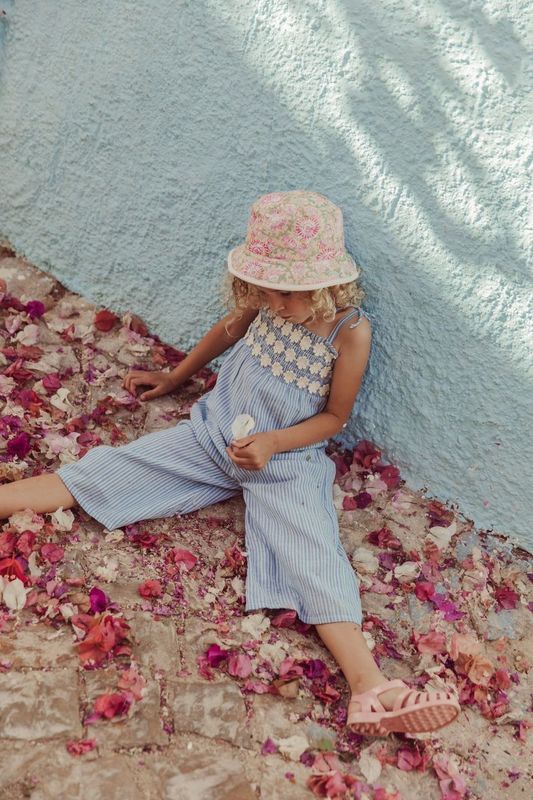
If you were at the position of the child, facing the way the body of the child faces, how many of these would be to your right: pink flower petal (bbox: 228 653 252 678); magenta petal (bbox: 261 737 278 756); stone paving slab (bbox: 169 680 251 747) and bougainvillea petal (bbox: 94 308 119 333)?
1

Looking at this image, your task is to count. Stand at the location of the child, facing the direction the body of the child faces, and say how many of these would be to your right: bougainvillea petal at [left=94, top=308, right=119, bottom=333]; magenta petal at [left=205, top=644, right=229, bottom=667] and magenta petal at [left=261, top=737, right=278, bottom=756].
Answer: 1

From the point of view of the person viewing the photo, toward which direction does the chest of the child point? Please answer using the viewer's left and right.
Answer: facing the viewer and to the left of the viewer

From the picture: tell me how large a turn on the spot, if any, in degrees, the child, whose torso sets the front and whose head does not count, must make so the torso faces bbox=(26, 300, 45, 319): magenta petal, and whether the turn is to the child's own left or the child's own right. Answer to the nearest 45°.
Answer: approximately 90° to the child's own right

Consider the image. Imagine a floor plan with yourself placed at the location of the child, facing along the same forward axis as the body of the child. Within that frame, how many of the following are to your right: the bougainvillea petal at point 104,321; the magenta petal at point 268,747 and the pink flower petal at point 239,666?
1

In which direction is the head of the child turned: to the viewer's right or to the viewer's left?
to the viewer's left

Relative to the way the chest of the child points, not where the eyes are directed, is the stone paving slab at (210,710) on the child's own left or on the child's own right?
on the child's own left

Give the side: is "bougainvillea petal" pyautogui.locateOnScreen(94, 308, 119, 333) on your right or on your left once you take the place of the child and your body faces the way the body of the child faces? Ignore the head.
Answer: on your right

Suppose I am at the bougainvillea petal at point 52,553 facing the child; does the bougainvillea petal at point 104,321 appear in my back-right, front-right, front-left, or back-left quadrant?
front-left

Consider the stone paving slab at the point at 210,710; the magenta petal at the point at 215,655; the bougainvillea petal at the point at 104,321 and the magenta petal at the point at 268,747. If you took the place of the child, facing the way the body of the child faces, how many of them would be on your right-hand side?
1

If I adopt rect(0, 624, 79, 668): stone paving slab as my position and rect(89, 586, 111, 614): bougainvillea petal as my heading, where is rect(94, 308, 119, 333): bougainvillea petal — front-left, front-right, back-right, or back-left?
front-left
